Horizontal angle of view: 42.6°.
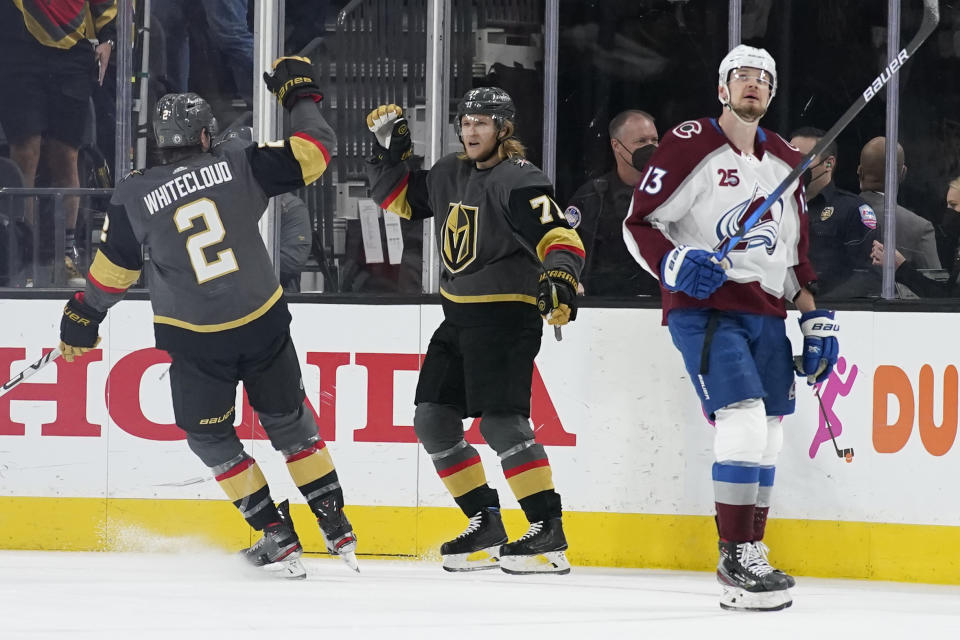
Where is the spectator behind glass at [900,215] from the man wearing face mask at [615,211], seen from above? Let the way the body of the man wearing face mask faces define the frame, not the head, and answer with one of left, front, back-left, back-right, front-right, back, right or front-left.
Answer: front-left

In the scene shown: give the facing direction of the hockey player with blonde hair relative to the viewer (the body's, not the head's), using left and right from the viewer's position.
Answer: facing the viewer and to the left of the viewer

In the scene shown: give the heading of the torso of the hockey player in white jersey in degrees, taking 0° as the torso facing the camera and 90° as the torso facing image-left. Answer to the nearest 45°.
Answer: approximately 315°

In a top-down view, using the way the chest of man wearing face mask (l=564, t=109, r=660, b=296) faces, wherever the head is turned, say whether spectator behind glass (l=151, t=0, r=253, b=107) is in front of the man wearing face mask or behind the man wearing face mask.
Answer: behind

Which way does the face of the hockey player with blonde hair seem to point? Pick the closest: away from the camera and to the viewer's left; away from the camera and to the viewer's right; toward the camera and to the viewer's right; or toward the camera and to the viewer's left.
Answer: toward the camera and to the viewer's left

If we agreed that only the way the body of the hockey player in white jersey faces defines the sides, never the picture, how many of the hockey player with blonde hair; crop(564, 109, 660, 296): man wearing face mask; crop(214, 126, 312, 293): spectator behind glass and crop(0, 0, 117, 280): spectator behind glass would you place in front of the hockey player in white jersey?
0

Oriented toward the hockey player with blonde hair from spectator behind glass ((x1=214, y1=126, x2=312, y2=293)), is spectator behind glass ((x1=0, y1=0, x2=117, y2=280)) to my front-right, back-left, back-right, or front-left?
back-right

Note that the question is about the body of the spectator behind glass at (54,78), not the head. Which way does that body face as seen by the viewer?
toward the camera

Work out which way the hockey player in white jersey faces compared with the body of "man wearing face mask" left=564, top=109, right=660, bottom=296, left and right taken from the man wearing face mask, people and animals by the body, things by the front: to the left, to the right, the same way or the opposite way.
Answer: the same way

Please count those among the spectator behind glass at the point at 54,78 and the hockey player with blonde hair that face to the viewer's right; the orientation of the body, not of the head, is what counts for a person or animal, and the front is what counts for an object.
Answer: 0

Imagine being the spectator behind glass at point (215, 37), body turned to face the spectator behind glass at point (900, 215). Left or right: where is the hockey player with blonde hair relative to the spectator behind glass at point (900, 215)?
right

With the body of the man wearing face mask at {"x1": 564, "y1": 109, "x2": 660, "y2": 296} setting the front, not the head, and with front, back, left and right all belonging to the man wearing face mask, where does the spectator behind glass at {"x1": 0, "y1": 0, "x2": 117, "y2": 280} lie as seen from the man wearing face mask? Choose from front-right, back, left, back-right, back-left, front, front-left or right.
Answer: back-right

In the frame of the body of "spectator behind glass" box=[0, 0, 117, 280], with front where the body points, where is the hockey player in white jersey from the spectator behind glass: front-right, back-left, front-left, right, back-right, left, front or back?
front-left

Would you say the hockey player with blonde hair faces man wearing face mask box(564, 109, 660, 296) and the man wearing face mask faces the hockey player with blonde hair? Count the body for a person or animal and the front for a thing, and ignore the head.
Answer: no

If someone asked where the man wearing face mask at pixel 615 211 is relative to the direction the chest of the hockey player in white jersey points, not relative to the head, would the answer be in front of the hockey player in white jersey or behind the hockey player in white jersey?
behind

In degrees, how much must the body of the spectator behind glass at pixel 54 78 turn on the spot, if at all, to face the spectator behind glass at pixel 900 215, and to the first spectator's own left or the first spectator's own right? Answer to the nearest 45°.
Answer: approximately 45° to the first spectator's own left

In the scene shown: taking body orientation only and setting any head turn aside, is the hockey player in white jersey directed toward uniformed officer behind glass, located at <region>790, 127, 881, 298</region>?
no

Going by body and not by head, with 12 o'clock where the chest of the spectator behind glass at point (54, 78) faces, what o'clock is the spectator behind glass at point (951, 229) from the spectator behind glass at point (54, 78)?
the spectator behind glass at point (951, 229) is roughly at 10 o'clock from the spectator behind glass at point (54, 78).

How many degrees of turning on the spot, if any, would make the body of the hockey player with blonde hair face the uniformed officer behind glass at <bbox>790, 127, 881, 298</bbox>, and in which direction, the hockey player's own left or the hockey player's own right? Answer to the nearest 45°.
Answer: approximately 180°
